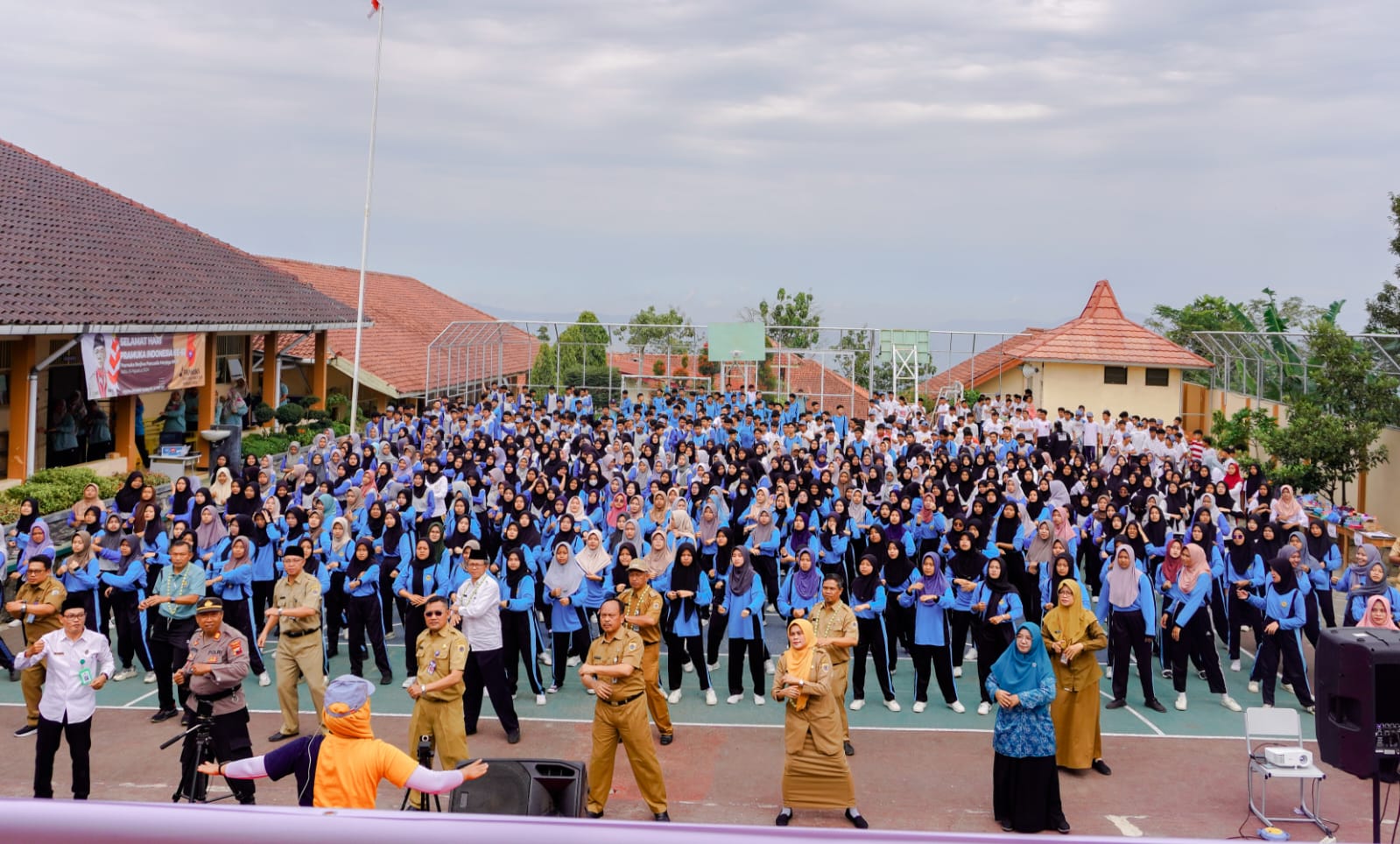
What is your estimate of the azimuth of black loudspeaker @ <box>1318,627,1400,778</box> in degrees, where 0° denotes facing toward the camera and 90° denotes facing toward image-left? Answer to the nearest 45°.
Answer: approximately 135°

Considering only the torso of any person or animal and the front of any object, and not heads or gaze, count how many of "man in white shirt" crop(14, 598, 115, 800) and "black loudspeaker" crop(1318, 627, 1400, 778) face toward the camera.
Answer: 1

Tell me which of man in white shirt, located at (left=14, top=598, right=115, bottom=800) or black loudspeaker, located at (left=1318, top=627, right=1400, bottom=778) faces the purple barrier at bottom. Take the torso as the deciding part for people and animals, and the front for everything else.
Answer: the man in white shirt

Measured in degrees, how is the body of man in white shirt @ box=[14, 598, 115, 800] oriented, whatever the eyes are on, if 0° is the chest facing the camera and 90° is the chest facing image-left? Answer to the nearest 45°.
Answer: approximately 0°

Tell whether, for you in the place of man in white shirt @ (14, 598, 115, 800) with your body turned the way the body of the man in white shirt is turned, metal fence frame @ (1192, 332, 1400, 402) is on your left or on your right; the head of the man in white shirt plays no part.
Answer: on your left

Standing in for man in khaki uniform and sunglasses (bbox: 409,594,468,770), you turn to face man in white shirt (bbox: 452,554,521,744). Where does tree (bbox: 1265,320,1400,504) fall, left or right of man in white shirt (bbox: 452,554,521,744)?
right

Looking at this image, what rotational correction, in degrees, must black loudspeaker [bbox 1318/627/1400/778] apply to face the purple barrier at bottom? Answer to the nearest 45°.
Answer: approximately 135° to its left

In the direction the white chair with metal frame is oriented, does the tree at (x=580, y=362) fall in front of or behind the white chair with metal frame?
behind

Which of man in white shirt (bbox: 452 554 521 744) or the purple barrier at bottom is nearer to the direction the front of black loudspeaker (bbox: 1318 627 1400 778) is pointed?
the man in white shirt

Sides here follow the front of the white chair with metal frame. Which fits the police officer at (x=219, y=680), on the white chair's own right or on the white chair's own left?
on the white chair's own right

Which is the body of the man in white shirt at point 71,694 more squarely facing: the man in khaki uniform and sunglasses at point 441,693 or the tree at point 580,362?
the man in khaki uniform and sunglasses

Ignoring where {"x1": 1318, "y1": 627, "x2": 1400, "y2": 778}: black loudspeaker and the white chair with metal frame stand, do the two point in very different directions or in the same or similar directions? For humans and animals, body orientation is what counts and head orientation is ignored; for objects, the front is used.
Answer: very different directions

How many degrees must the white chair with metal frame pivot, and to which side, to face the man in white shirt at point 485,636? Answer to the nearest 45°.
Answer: approximately 135° to its right
